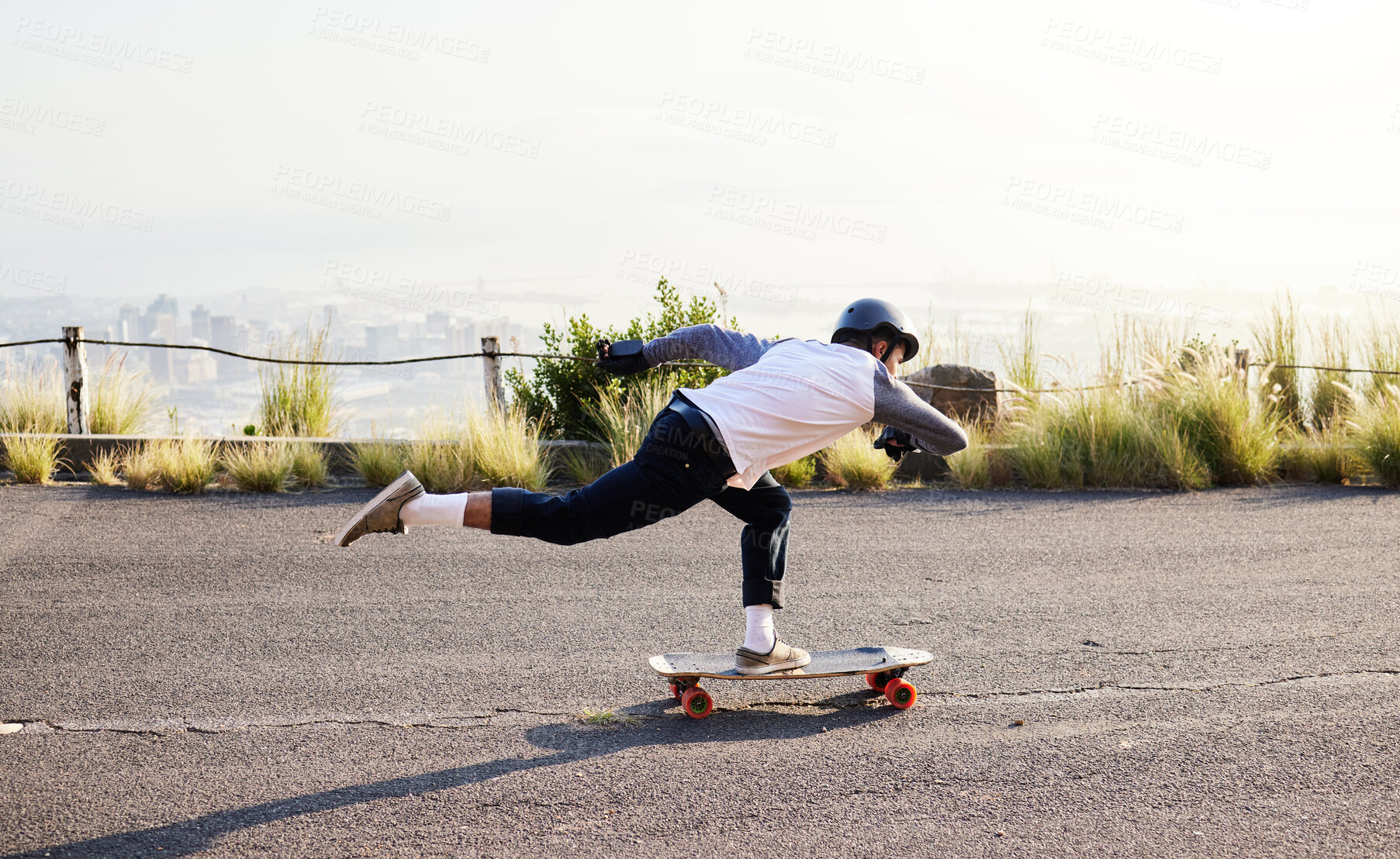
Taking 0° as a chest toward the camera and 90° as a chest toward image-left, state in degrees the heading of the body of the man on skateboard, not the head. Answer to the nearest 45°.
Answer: approximately 270°

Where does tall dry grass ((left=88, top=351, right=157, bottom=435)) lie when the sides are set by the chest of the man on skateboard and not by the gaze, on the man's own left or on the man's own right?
on the man's own left

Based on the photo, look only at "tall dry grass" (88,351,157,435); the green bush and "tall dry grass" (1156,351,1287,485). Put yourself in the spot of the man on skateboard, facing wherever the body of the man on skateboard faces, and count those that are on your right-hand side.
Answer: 0

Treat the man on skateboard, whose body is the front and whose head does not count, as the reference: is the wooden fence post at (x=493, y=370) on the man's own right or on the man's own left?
on the man's own left

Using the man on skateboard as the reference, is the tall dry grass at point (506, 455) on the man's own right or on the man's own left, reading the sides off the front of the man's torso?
on the man's own left

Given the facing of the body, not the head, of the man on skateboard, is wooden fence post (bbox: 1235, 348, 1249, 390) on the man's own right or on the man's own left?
on the man's own left

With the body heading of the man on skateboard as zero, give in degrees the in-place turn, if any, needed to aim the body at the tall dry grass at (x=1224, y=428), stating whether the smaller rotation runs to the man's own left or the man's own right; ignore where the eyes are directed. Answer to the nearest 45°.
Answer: approximately 45° to the man's own left

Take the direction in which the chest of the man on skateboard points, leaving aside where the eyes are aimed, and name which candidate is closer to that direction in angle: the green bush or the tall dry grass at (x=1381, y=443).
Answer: the tall dry grass

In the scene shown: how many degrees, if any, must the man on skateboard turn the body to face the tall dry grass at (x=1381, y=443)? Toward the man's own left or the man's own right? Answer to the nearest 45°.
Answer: approximately 45° to the man's own left

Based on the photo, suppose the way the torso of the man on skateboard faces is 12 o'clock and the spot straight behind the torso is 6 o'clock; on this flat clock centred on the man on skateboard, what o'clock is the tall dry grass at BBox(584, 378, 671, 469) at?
The tall dry grass is roughly at 9 o'clock from the man on skateboard.

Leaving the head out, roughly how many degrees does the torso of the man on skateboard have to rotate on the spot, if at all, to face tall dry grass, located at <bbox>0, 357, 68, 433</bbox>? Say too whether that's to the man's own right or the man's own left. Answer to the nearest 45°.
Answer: approximately 135° to the man's own left

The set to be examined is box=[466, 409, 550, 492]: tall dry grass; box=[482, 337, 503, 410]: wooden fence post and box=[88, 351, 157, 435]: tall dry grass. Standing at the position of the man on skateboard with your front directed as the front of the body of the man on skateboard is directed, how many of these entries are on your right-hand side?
0
